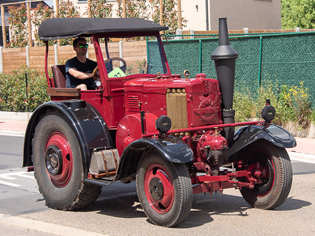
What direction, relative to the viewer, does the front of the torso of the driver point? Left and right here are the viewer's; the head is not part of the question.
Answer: facing the viewer and to the right of the viewer

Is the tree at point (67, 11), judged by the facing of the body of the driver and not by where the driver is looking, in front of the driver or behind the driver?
behind

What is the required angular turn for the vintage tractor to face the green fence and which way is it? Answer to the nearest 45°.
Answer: approximately 90° to its left

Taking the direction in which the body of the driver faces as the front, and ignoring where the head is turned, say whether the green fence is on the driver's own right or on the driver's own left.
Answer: on the driver's own left
